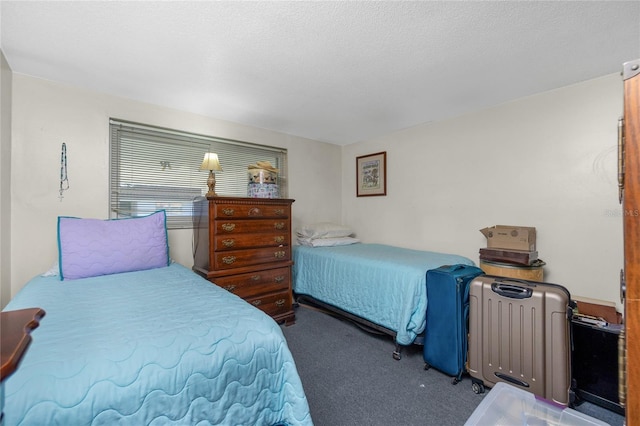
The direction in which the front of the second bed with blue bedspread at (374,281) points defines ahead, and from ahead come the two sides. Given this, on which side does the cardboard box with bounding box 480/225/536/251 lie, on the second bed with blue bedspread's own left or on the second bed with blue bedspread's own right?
on the second bed with blue bedspread's own left

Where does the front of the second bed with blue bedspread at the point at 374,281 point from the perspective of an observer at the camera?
facing the viewer and to the right of the viewer

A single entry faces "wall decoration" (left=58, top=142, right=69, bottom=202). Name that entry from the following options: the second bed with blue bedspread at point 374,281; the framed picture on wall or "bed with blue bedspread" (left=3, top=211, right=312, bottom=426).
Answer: the framed picture on wall

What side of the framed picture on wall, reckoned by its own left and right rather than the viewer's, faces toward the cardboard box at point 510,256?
left

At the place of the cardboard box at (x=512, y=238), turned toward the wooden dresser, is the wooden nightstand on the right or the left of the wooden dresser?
left

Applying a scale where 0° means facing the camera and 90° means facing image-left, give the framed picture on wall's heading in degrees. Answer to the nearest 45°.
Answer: approximately 45°
